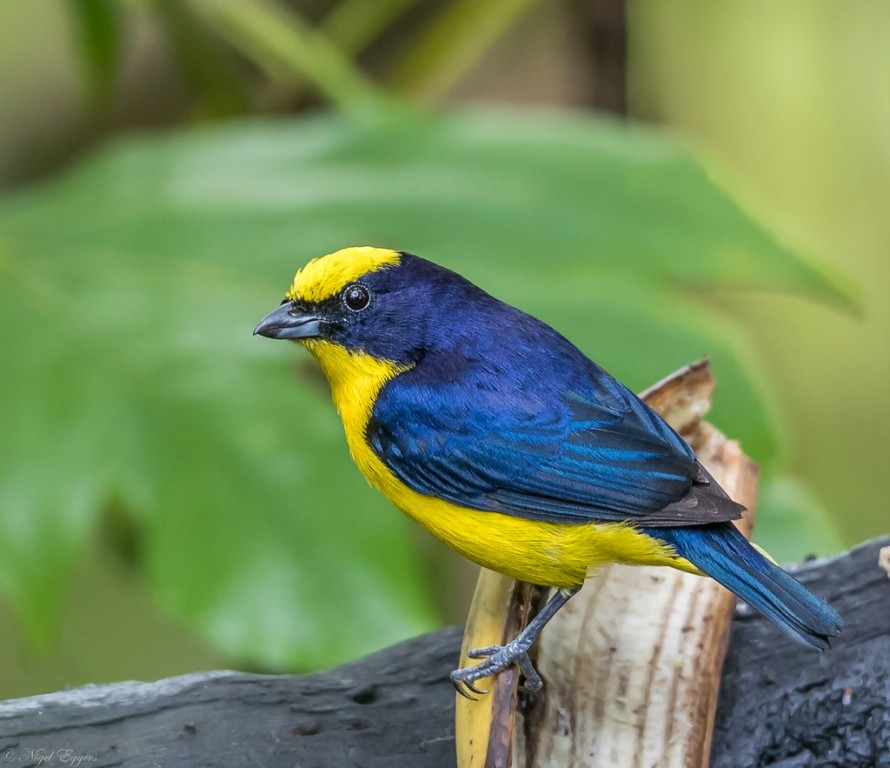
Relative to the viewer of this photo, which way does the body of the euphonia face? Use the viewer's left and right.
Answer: facing to the left of the viewer

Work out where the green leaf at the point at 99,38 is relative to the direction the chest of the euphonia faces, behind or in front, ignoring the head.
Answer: in front

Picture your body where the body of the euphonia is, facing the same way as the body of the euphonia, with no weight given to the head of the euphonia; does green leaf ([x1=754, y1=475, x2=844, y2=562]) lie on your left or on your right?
on your right
